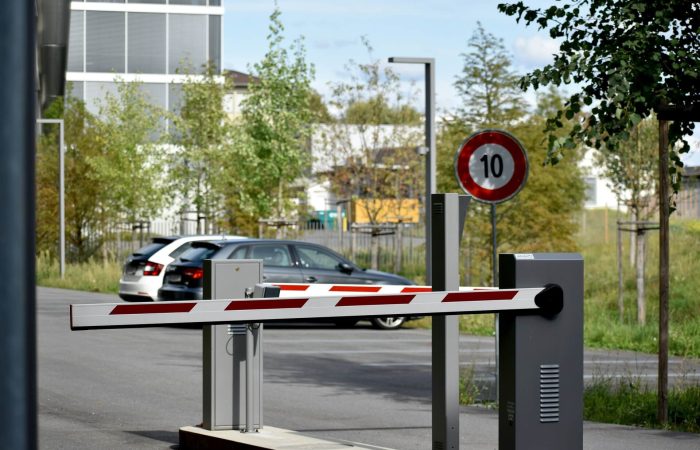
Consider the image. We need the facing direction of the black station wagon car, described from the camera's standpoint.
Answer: facing away from the viewer and to the right of the viewer

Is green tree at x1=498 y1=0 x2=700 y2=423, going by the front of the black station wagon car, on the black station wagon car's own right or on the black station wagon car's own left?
on the black station wagon car's own right

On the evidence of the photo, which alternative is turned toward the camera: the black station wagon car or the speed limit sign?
the speed limit sign

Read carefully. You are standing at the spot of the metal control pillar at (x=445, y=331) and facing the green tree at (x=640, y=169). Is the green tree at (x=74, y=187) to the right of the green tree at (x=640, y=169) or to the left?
left

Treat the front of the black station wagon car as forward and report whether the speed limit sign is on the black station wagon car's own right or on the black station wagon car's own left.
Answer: on the black station wagon car's own right

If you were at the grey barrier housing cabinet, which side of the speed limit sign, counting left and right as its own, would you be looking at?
front

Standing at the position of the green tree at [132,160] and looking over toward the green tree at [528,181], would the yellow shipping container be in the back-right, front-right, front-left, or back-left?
front-left

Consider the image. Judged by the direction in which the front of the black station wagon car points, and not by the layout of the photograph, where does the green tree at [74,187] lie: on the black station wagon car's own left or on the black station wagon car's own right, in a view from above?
on the black station wagon car's own left

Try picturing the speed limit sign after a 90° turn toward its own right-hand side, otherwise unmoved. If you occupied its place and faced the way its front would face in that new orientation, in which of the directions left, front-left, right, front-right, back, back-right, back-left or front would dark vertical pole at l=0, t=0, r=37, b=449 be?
left

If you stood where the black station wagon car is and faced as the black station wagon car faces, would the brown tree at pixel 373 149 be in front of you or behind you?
in front

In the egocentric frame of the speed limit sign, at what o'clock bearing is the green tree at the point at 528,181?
The green tree is roughly at 6 o'clock from the speed limit sign.

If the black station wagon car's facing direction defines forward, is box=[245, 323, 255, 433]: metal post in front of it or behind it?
behind

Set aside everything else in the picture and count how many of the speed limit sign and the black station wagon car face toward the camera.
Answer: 1

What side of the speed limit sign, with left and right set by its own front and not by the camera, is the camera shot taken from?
front

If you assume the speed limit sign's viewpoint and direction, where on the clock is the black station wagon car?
The black station wagon car is roughly at 5 o'clock from the speed limit sign.

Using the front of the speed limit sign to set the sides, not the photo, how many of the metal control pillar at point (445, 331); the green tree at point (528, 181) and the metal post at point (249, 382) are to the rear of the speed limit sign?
1
